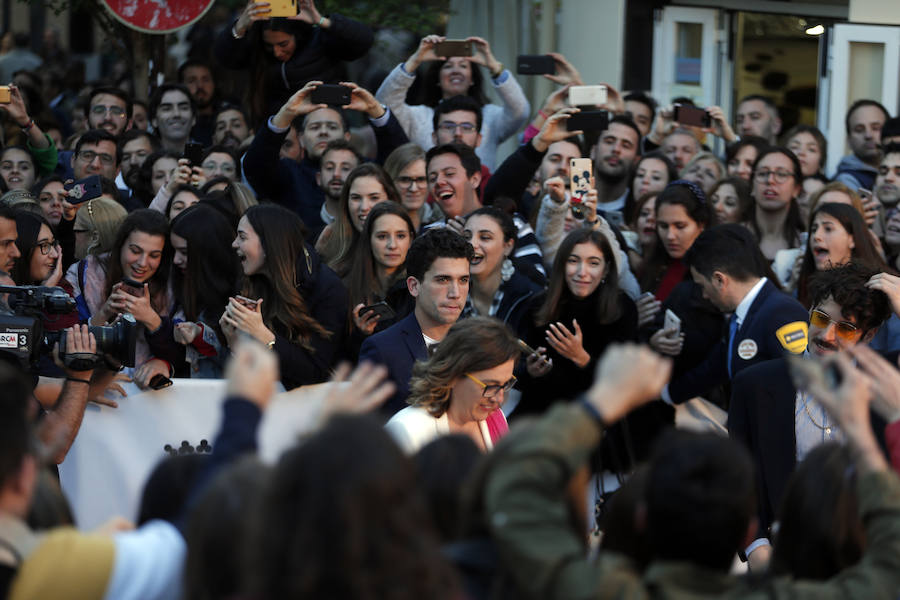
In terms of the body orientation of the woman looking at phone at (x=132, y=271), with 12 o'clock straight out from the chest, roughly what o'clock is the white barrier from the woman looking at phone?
The white barrier is roughly at 12 o'clock from the woman looking at phone.

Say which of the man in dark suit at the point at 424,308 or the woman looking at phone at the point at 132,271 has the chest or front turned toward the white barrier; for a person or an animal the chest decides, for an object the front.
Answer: the woman looking at phone

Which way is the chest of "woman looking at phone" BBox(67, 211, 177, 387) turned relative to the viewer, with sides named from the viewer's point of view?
facing the viewer

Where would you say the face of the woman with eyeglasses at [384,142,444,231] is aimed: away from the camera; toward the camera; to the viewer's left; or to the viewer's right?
toward the camera

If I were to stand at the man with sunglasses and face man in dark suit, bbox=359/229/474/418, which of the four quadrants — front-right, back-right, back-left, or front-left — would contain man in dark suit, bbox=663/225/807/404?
front-right

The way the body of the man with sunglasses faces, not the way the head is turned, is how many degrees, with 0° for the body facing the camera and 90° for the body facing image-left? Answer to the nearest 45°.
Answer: approximately 0°

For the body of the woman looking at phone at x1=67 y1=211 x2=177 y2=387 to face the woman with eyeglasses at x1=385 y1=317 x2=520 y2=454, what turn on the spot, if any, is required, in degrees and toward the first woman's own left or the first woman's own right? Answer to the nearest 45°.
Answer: approximately 45° to the first woman's own left

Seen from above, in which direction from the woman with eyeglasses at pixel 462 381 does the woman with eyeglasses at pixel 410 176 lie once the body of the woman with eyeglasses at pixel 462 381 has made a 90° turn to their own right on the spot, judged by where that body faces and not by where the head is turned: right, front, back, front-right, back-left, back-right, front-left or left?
back-right

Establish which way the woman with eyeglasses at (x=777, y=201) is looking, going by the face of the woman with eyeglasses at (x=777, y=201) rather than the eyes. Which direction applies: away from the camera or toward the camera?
toward the camera

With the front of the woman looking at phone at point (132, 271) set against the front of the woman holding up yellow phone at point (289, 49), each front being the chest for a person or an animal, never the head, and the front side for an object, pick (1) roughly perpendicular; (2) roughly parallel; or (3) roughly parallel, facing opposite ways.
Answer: roughly parallel

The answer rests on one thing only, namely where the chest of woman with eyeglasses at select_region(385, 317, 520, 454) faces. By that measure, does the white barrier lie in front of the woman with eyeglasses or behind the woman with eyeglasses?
behind

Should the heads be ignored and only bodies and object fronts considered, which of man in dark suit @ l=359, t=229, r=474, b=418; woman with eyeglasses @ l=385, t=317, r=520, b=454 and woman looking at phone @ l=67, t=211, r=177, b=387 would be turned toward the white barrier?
the woman looking at phone

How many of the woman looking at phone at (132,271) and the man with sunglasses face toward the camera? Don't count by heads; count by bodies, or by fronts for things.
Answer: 2

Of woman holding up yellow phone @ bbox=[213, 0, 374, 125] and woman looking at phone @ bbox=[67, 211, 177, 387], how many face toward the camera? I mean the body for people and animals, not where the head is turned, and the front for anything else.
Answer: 2

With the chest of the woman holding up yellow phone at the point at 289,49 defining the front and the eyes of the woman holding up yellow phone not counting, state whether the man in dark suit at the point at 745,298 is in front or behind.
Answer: in front

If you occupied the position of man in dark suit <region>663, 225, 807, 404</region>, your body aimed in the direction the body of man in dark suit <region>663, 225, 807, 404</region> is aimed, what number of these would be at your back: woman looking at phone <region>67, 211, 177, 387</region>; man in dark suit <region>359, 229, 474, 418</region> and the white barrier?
0

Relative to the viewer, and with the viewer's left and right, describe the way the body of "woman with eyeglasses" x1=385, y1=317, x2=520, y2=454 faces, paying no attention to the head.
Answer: facing the viewer and to the right of the viewer

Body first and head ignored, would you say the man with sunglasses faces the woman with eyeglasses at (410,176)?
no

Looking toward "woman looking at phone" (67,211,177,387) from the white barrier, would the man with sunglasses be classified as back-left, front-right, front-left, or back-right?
back-right
